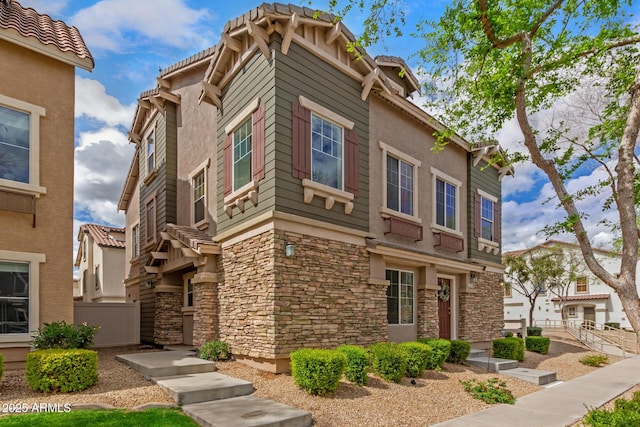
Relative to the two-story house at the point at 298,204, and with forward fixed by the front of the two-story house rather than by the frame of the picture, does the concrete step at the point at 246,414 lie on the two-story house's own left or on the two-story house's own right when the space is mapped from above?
on the two-story house's own right

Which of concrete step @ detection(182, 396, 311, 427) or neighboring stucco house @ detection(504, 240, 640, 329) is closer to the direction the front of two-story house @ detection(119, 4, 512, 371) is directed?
the concrete step

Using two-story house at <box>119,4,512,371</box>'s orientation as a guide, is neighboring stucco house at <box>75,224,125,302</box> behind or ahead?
behind

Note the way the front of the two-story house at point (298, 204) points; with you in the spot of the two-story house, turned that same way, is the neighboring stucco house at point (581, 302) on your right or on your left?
on your left

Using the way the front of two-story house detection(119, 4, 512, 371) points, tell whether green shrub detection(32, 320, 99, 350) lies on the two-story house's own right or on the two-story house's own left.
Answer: on the two-story house's own right

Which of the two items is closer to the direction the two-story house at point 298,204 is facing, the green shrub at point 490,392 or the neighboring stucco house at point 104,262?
the green shrub
